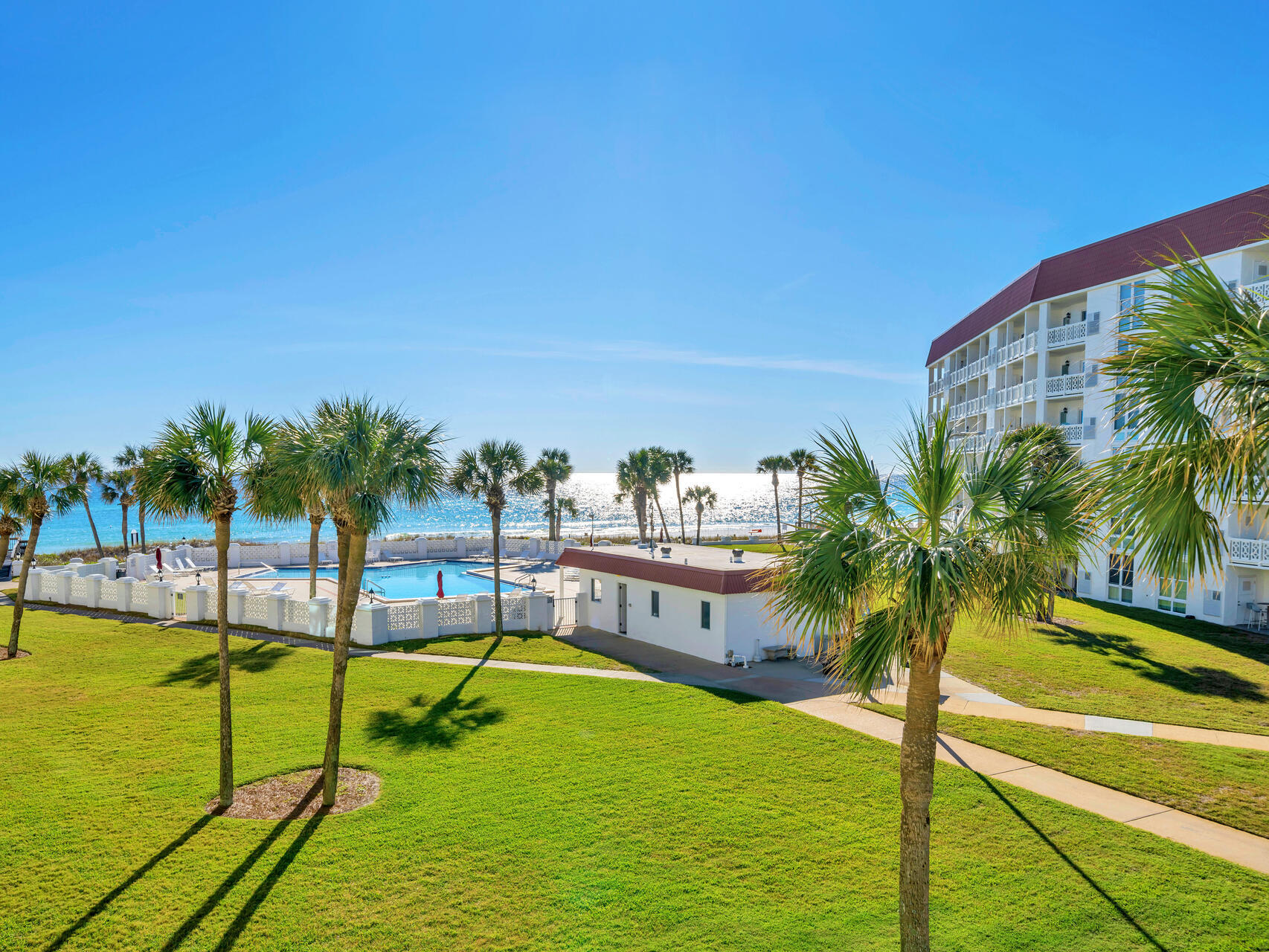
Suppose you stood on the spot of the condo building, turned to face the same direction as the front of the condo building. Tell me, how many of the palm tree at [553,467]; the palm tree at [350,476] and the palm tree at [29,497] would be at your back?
0

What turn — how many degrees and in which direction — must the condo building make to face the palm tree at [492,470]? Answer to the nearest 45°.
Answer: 0° — it already faces it

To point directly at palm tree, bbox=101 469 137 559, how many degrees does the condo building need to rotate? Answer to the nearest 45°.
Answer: approximately 45° to its right

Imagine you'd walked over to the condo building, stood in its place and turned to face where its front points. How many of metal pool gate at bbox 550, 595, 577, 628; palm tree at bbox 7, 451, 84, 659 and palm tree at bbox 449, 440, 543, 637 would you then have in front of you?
3

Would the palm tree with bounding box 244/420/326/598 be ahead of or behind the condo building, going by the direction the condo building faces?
ahead

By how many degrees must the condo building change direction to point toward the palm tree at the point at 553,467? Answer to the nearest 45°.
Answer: approximately 45° to its right

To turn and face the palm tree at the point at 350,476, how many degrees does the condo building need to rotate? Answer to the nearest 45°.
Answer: approximately 45° to its left

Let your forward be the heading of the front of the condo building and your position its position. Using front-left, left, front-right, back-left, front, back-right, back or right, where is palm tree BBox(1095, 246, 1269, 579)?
front-left

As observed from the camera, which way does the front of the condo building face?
facing the viewer and to the left of the viewer

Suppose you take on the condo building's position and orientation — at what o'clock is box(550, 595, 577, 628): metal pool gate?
The metal pool gate is roughly at 12 o'clock from the condo building.
